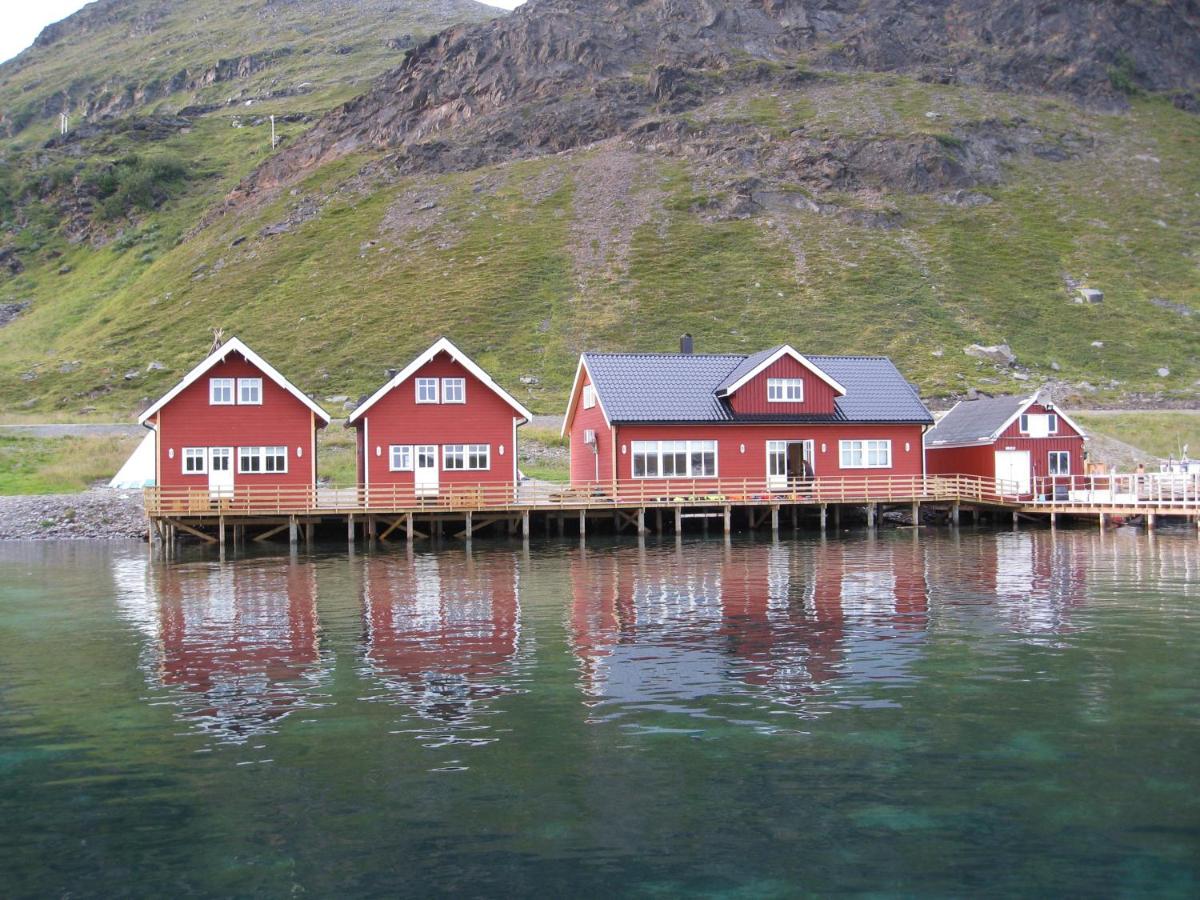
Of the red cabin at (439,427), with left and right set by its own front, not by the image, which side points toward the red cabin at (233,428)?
right

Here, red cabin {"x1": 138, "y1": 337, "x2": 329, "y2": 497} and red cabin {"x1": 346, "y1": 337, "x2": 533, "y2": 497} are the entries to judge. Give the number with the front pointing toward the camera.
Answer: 2

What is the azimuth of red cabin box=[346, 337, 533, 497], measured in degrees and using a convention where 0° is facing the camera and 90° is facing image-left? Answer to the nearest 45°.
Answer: approximately 0°

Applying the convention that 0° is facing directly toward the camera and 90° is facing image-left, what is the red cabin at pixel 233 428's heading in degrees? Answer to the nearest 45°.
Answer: approximately 0°

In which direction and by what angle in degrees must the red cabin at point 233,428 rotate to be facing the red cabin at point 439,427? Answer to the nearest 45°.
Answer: approximately 90° to its left
